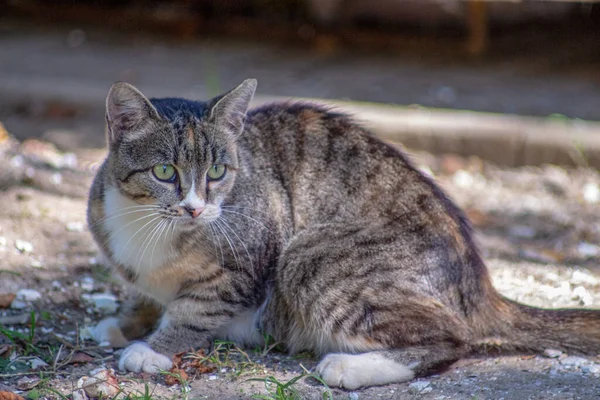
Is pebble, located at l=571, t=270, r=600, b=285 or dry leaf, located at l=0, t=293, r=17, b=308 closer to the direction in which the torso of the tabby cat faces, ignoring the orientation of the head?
the dry leaf

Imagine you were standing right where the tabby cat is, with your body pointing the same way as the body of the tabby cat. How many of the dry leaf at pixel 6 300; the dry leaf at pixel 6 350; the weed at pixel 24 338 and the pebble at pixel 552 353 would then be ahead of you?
3

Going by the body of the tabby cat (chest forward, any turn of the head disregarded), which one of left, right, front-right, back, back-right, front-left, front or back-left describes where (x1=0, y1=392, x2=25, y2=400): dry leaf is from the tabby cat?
front-left

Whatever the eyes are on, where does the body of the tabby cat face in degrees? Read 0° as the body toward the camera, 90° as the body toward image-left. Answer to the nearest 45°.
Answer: approximately 90°

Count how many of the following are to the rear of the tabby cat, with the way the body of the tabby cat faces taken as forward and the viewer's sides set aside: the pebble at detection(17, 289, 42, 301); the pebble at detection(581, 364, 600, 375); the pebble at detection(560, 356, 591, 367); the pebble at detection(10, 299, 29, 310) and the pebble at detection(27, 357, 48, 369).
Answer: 2

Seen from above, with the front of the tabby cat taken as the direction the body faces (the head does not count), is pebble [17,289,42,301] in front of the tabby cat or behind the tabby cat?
in front

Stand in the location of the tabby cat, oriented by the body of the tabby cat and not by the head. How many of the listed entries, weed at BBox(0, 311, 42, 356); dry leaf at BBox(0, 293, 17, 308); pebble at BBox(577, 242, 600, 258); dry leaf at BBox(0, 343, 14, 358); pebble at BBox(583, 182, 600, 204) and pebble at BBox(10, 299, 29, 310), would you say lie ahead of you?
4

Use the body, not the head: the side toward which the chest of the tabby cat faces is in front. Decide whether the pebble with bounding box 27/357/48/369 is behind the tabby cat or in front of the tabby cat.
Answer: in front

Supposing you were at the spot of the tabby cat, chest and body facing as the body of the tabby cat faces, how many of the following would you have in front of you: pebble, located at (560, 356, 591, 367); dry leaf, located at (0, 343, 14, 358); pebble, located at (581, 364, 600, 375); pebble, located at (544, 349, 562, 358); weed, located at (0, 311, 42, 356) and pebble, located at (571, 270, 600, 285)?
2

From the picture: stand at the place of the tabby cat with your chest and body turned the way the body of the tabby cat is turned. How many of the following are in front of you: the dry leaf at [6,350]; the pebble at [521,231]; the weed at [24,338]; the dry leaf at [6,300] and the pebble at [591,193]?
3

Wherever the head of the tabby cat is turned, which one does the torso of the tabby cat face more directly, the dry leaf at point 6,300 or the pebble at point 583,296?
the dry leaf

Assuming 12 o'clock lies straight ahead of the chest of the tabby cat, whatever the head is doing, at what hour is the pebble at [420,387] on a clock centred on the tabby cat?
The pebble is roughly at 7 o'clock from the tabby cat.

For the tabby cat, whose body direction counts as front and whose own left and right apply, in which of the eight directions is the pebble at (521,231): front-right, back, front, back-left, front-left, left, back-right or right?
back-right

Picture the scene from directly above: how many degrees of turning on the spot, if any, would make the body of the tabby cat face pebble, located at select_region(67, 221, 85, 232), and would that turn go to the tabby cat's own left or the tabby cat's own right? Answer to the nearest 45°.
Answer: approximately 45° to the tabby cat's own right

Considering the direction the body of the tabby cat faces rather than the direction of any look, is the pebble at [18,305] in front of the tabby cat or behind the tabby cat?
in front

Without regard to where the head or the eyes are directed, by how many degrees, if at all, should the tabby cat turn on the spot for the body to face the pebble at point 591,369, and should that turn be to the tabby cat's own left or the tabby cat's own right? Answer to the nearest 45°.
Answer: approximately 180°
